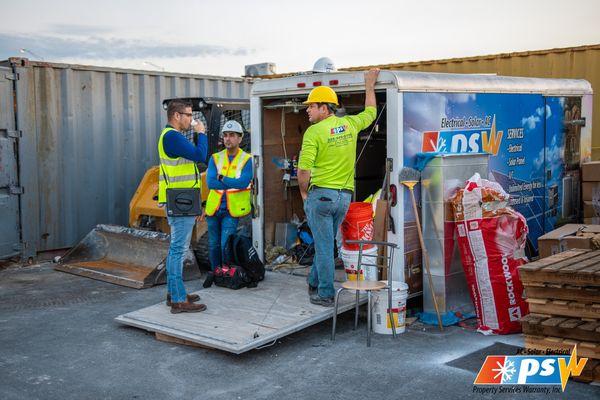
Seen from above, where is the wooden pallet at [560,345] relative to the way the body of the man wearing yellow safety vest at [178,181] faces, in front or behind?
in front

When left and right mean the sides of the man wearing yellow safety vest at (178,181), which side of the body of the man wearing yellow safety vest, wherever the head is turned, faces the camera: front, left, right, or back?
right

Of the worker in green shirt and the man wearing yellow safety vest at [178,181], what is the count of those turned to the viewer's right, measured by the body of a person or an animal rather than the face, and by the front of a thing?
1

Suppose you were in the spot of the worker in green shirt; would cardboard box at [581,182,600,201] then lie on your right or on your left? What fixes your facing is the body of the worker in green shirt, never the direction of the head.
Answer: on your right

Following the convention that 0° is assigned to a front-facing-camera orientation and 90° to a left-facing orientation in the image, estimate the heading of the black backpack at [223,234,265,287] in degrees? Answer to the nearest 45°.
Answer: approximately 315°

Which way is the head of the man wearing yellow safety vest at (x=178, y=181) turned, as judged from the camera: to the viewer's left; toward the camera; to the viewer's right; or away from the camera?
to the viewer's right

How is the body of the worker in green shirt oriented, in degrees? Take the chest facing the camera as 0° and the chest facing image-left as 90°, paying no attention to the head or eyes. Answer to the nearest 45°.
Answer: approximately 135°
